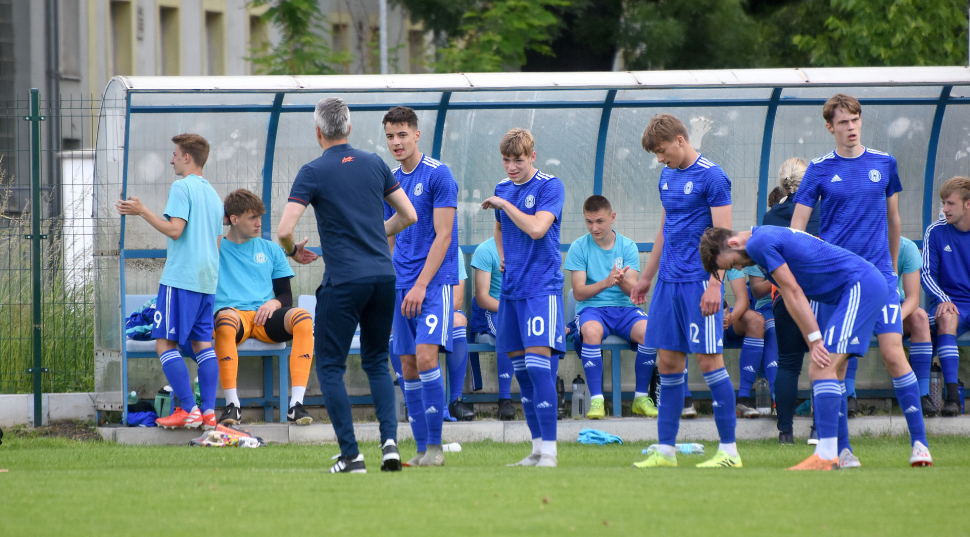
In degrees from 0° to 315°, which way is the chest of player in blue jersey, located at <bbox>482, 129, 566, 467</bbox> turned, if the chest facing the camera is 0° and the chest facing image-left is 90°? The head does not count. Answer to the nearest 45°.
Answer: approximately 45°

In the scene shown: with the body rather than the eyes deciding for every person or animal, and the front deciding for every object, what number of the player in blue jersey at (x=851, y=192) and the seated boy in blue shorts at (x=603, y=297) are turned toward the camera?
2

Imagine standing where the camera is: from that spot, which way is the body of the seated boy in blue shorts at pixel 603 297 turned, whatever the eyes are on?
toward the camera

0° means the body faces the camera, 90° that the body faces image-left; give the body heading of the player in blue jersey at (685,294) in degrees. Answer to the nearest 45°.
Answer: approximately 45°

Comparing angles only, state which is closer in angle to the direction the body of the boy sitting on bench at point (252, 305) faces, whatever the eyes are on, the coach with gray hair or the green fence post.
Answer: the coach with gray hair

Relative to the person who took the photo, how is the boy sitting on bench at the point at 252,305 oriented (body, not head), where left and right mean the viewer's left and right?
facing the viewer

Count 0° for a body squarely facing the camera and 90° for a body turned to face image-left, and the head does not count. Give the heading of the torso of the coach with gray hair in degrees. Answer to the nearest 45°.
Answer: approximately 180°

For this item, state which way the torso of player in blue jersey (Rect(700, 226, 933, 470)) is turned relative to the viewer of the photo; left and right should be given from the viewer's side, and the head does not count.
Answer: facing to the left of the viewer

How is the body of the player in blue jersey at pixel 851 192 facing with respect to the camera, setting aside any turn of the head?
toward the camera

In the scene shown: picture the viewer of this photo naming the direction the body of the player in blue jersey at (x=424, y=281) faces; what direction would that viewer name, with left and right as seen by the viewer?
facing the viewer and to the left of the viewer

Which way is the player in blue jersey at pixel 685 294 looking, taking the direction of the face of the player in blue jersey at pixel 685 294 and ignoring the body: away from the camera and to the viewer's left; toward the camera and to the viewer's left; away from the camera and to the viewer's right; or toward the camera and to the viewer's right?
toward the camera and to the viewer's left
